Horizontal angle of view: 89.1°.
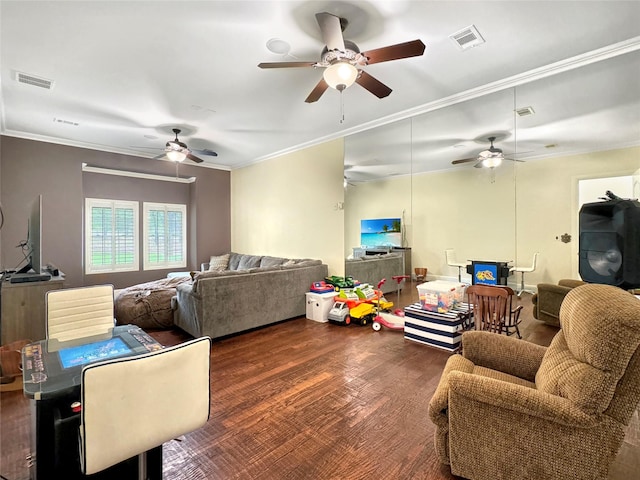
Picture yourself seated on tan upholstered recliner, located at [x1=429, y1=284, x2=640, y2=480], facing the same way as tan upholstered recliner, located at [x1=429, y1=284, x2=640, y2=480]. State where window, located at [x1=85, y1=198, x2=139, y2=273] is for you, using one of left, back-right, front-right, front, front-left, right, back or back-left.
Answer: front

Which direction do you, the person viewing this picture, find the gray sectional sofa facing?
facing away from the viewer and to the left of the viewer

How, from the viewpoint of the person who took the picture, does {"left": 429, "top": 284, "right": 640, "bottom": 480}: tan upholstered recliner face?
facing to the left of the viewer

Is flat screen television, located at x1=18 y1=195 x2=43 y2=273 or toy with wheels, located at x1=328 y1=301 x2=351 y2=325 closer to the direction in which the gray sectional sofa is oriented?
the flat screen television

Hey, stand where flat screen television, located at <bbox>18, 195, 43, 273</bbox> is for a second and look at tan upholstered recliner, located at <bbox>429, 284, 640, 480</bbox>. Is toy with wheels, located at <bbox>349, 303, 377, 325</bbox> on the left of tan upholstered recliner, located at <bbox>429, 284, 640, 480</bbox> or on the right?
left

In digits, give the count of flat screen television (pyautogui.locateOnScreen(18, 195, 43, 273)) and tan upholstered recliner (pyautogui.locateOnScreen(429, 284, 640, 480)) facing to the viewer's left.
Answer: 1

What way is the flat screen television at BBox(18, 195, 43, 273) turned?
to the viewer's right
